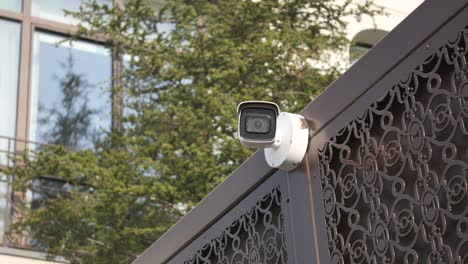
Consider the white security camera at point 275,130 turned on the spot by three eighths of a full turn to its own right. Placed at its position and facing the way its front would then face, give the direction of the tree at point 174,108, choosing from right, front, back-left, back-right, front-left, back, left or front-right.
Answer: front-right

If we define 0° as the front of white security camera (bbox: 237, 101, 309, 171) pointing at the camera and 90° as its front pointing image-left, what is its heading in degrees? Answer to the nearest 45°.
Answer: approximately 0°
